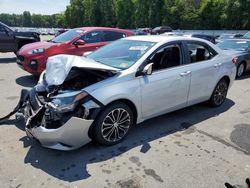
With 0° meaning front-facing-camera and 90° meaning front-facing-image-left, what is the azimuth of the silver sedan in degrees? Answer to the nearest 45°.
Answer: approximately 45°

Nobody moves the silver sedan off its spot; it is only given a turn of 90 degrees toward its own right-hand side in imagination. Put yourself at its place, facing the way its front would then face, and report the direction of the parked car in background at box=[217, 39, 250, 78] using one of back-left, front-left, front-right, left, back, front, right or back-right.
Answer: right

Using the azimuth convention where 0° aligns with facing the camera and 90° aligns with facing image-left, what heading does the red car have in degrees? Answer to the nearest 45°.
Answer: approximately 45°
